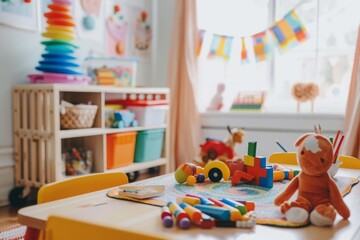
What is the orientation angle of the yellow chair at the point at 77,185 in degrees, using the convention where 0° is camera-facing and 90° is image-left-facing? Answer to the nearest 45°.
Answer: approximately 315°

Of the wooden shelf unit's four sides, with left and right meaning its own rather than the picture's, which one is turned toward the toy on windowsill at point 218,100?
left

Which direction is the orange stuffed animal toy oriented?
toward the camera

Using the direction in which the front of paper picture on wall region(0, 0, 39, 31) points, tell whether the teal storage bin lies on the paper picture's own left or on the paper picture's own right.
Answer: on the paper picture's own left

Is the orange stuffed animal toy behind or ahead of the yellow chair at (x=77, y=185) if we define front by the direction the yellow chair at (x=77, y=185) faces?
ahead

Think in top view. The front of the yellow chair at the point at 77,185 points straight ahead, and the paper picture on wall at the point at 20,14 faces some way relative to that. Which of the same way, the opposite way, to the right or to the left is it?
the same way
